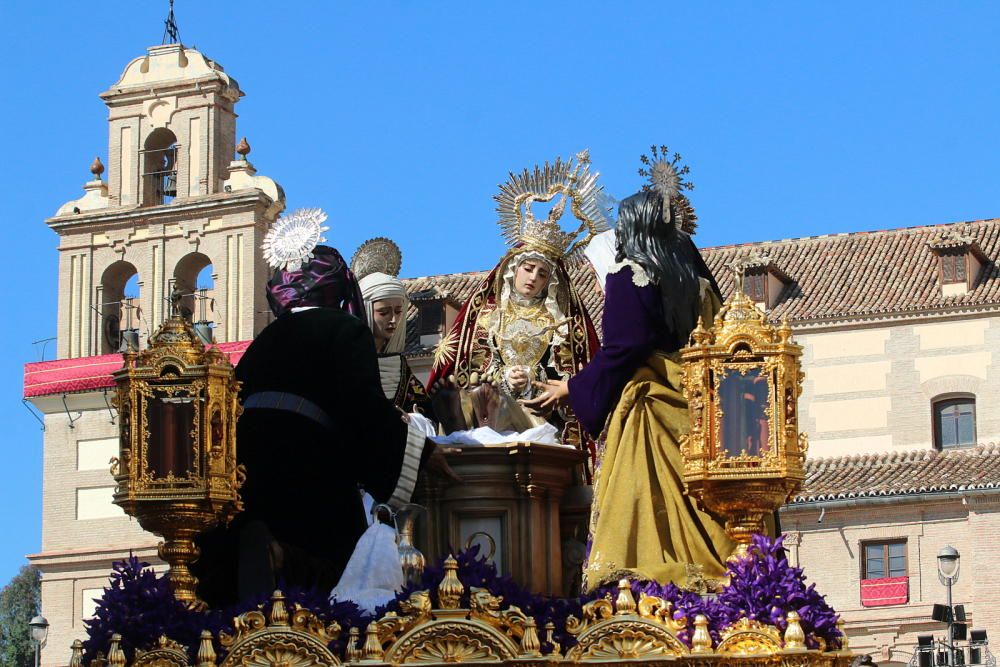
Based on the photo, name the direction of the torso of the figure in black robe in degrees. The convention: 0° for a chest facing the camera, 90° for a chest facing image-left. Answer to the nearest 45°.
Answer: approximately 225°

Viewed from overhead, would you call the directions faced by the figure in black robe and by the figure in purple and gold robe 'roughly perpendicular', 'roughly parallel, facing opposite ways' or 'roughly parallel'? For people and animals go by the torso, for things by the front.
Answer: roughly perpendicular

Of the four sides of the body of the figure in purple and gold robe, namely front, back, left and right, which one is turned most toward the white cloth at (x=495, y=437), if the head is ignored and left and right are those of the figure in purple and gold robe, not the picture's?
front

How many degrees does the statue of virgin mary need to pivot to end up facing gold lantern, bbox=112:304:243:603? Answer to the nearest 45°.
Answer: approximately 45° to its right

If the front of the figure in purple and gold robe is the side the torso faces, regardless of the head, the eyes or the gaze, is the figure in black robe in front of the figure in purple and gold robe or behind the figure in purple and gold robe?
in front

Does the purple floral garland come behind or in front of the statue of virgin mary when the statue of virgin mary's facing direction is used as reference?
in front

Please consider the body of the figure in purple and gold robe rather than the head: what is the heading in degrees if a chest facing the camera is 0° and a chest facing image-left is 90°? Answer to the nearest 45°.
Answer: approximately 135°
